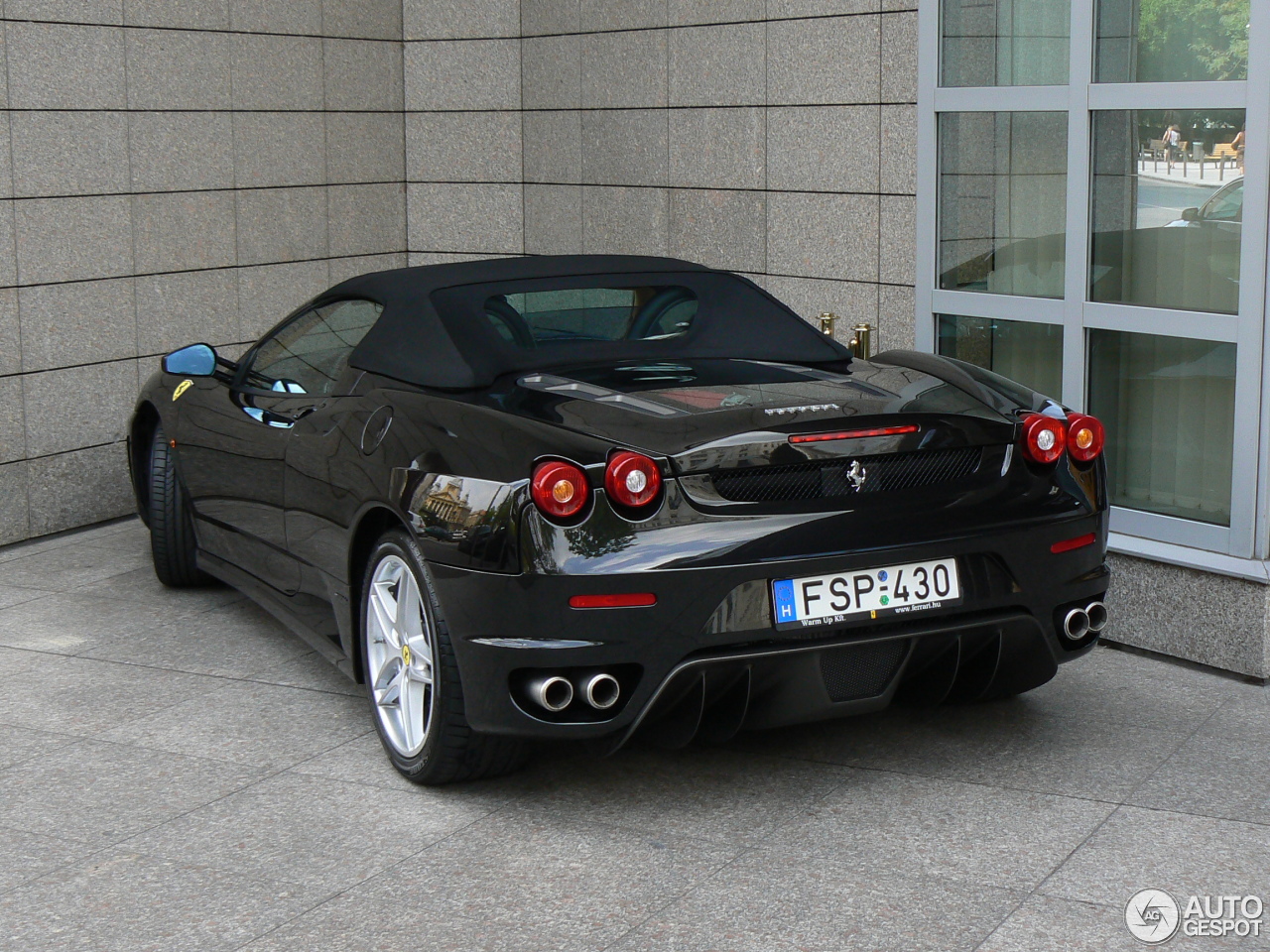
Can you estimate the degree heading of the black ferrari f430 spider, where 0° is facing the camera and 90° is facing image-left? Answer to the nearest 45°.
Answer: approximately 135°

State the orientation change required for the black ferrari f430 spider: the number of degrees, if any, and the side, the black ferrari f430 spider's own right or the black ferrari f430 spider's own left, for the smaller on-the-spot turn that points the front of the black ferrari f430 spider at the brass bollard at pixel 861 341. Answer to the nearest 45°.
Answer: approximately 45° to the black ferrari f430 spider's own right
